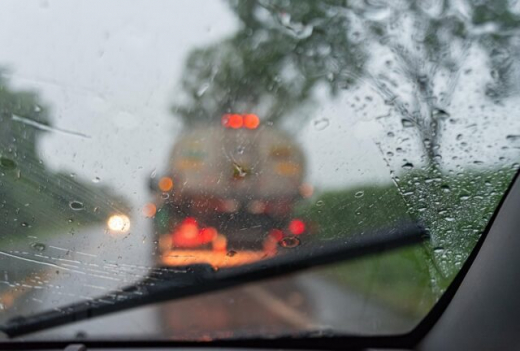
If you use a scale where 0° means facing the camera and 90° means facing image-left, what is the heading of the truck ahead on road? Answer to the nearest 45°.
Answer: approximately 180°
